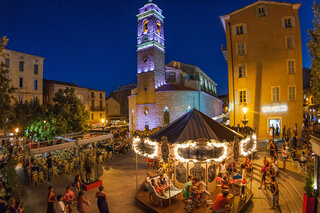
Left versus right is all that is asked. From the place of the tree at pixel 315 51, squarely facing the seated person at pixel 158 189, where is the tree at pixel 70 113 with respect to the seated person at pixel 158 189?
right

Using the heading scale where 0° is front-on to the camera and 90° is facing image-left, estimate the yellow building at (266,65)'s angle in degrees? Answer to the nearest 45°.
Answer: approximately 0°

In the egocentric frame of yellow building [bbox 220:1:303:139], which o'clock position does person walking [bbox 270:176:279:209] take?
The person walking is roughly at 12 o'clock from the yellow building.

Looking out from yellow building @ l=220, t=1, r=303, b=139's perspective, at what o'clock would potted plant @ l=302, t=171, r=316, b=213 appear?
The potted plant is roughly at 12 o'clock from the yellow building.

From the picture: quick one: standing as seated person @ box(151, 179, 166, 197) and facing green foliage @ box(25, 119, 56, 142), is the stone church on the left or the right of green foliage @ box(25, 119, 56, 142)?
right

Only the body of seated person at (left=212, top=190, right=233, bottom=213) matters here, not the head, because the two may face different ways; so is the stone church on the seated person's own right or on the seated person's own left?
on the seated person's own left
